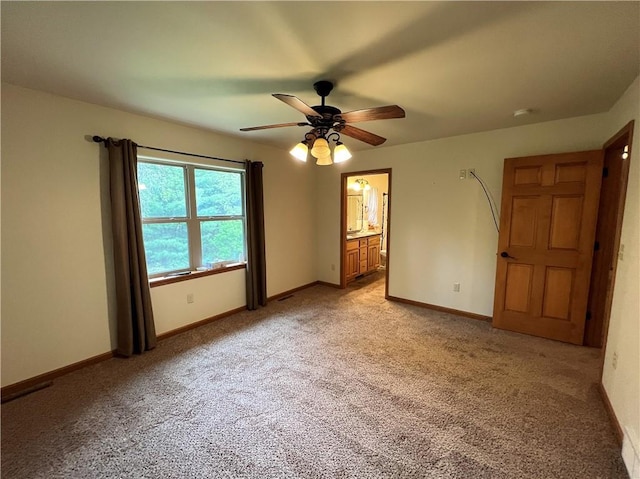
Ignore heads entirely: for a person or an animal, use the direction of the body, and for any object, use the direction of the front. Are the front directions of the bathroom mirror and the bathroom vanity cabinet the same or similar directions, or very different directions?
same or similar directions

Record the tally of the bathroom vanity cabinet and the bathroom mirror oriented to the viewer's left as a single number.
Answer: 0

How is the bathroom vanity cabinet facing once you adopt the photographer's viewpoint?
facing the viewer and to the right of the viewer

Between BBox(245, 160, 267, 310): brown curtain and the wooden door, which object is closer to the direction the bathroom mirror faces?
the wooden door

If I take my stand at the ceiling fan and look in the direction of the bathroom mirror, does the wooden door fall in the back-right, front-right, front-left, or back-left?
front-right

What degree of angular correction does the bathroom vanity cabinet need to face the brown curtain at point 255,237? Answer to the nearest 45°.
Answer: approximately 90° to its right

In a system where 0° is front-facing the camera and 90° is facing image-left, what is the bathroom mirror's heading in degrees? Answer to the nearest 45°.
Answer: approximately 315°

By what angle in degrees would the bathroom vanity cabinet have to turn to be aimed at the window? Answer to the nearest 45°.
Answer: approximately 90° to its right
